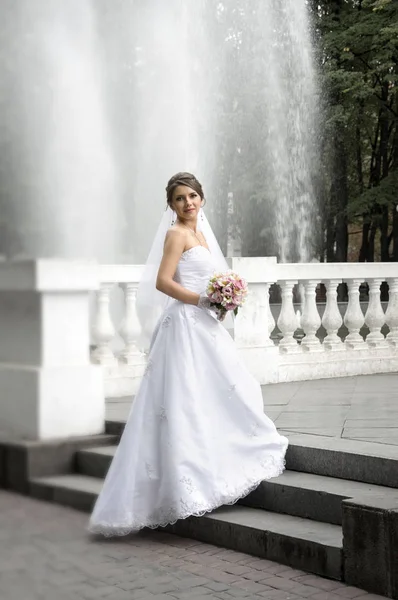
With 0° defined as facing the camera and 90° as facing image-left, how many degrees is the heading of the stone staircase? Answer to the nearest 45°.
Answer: approximately 45°

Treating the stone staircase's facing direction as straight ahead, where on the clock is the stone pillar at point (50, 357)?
The stone pillar is roughly at 3 o'clock from the stone staircase.

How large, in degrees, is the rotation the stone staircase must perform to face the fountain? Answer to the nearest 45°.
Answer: approximately 135° to its right
